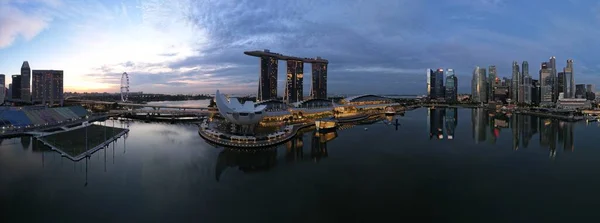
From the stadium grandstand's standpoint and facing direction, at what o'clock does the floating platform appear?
The floating platform is roughly at 1 o'clock from the stadium grandstand.

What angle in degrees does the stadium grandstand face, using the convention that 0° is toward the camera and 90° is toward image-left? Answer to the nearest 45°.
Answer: approximately 315°

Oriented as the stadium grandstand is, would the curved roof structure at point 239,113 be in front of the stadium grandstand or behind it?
in front
